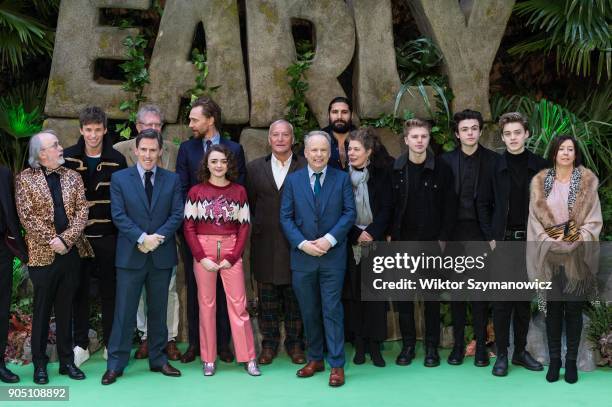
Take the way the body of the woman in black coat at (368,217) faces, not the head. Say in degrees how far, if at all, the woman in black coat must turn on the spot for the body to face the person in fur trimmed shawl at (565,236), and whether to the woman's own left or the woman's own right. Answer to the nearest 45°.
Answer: approximately 135° to the woman's own left

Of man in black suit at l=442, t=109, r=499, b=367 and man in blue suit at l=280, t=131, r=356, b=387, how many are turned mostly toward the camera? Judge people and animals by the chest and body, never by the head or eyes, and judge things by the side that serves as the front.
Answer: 2

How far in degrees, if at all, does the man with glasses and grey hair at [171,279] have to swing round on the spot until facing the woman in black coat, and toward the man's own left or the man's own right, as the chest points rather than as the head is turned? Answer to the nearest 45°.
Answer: approximately 45° to the man's own left

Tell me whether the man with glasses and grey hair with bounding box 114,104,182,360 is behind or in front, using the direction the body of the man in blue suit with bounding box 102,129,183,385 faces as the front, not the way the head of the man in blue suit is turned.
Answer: behind

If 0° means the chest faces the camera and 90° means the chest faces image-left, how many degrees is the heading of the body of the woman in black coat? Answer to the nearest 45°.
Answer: approximately 45°

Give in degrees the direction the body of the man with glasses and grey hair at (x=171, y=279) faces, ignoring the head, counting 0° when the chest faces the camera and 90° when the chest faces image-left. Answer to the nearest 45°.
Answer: approximately 0°
